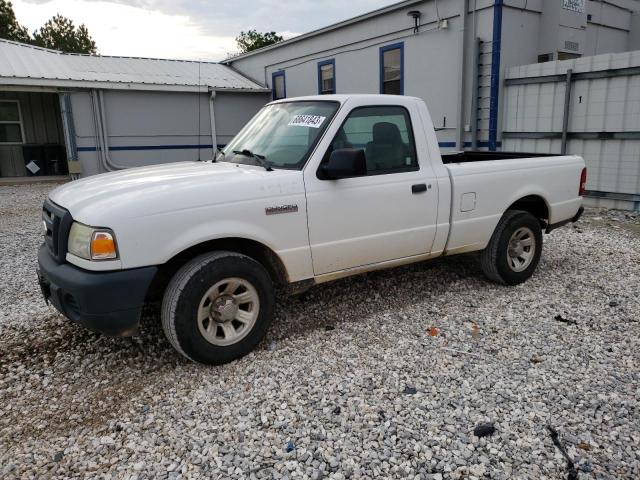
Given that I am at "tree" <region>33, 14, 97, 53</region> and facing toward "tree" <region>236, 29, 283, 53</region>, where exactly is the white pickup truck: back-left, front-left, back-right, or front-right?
front-right

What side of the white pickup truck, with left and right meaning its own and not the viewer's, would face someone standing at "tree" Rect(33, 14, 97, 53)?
right

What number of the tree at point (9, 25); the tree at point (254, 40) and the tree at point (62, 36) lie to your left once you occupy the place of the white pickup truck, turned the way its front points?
0

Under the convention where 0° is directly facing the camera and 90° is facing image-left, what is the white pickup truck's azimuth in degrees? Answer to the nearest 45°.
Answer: approximately 45°

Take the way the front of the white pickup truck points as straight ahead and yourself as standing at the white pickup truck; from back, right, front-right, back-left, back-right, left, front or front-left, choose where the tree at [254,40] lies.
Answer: back-right
